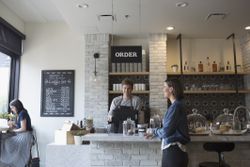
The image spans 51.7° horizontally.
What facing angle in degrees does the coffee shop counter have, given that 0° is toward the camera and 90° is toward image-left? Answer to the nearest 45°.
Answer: approximately 0°

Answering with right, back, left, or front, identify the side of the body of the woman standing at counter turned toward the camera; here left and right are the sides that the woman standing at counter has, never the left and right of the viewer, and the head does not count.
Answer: left

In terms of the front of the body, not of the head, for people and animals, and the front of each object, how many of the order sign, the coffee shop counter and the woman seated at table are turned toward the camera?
2

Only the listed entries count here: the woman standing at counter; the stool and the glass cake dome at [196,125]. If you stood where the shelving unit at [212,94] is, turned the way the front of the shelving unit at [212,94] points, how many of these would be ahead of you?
3

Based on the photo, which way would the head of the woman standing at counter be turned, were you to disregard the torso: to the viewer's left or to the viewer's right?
to the viewer's left

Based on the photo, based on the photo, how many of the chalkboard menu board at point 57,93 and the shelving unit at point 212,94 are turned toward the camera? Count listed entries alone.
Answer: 2

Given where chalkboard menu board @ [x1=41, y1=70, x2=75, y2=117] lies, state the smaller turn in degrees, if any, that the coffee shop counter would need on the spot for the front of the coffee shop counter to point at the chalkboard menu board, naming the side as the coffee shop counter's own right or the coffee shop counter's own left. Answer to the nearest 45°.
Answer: approximately 135° to the coffee shop counter's own right

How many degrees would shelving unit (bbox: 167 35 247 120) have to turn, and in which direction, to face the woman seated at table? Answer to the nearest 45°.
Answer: approximately 45° to its right
